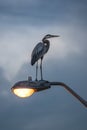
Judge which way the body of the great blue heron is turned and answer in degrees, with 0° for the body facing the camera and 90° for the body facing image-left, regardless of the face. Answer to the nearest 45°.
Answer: approximately 270°
